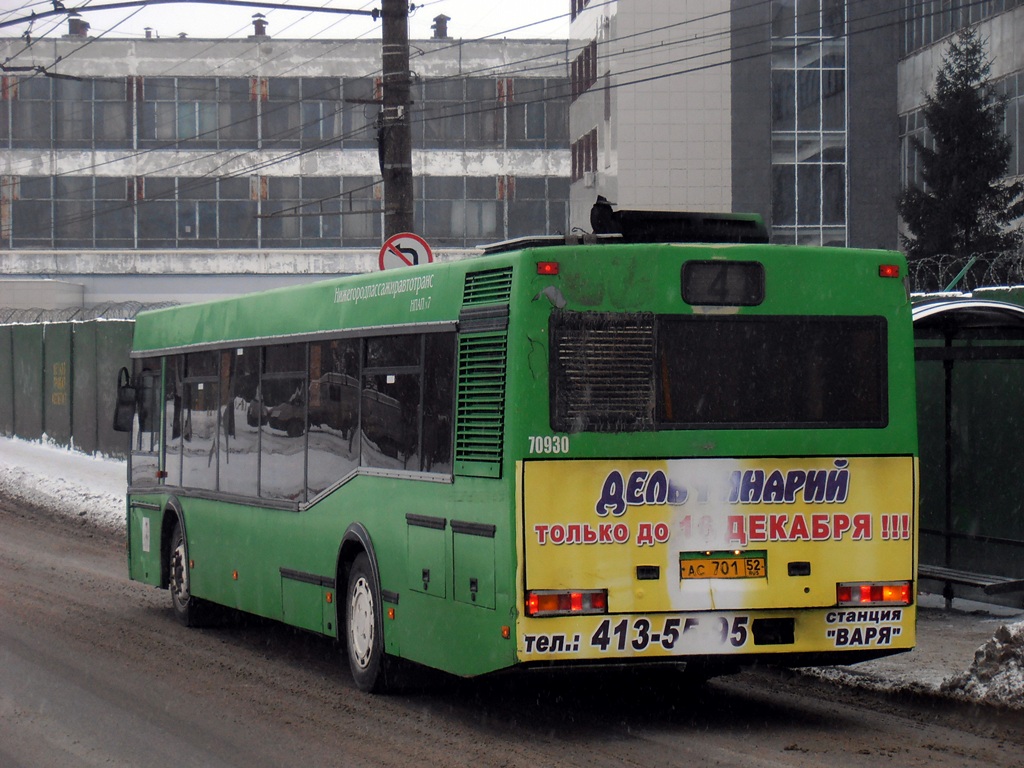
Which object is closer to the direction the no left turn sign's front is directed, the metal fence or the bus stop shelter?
the bus stop shelter

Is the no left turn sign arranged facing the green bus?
yes

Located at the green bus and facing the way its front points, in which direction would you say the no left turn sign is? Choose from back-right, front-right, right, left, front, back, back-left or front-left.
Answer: front-right

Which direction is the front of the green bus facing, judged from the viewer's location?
facing away from the viewer and to the left of the viewer

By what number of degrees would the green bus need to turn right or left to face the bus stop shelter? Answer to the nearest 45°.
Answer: approximately 90° to its right

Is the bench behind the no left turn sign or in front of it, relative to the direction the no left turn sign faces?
in front

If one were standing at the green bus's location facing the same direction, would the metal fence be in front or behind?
in front

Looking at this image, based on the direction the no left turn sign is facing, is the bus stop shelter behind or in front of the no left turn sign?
in front

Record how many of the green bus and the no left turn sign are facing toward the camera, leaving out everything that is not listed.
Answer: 1

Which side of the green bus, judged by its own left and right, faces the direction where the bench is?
right

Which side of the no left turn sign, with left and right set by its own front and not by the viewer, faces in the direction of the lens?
front
